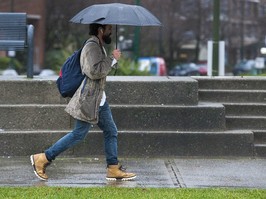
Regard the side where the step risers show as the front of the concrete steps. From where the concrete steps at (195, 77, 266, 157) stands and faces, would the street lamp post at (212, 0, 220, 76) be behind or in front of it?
behind

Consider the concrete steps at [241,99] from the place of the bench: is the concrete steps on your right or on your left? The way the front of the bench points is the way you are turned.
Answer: on your left

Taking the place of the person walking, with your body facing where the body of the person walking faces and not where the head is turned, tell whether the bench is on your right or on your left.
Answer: on your left

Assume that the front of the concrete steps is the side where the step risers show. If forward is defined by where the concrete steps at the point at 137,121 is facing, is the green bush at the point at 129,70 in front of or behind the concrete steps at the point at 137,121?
behind

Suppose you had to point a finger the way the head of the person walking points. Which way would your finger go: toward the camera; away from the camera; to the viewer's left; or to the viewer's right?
to the viewer's right

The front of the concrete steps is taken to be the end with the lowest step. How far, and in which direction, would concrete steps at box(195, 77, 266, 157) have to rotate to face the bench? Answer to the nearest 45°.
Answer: approximately 90° to its right

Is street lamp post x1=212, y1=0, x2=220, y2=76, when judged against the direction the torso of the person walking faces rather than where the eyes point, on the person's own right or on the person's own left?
on the person's own left

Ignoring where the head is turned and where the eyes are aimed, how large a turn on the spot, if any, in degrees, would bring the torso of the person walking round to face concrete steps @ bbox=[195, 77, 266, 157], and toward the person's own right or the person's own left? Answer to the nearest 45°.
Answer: approximately 45° to the person's own left

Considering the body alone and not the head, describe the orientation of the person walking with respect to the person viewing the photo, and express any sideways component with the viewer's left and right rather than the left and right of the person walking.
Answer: facing to the right of the viewer

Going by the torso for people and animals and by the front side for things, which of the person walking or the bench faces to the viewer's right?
the person walking

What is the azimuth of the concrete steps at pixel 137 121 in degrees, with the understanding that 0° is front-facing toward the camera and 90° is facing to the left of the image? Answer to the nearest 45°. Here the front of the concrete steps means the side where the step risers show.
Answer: approximately 0°

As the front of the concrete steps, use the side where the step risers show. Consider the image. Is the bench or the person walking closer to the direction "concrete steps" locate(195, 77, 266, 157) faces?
the person walking
